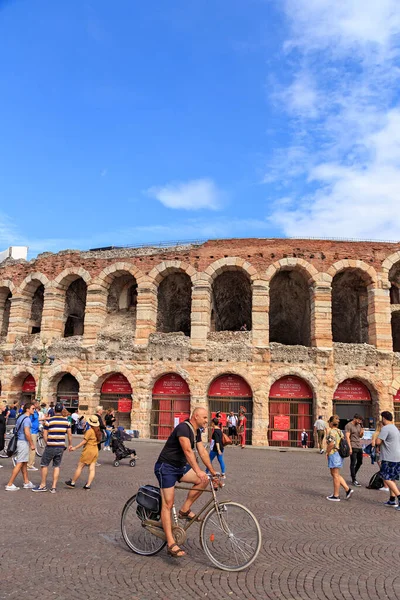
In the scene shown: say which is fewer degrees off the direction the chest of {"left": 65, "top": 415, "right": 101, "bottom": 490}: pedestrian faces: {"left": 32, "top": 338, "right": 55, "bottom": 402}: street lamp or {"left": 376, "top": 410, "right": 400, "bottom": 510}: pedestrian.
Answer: the street lamp

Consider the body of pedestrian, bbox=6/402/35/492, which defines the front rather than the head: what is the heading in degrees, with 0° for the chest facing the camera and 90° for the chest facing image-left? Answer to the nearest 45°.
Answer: approximately 270°

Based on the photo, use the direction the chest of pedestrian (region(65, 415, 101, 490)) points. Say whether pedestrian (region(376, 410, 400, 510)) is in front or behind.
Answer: behind

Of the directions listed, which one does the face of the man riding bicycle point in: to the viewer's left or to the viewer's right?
to the viewer's right

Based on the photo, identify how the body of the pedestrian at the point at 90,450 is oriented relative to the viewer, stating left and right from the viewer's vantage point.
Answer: facing to the left of the viewer
